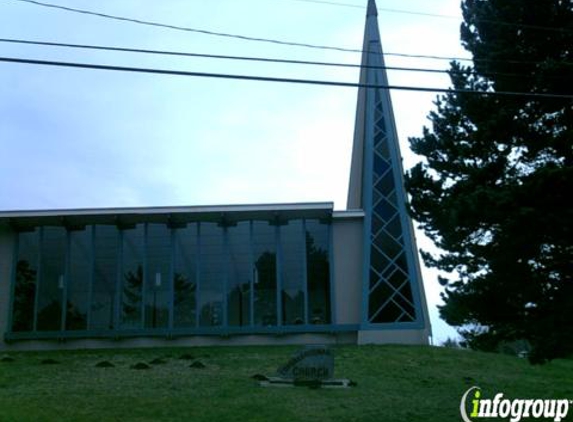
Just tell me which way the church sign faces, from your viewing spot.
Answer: facing the viewer
